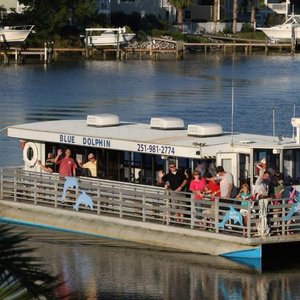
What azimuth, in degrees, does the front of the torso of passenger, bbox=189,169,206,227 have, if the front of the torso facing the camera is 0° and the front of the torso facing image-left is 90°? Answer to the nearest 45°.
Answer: approximately 0°

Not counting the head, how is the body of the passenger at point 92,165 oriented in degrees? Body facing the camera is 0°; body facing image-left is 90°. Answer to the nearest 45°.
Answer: approximately 45°

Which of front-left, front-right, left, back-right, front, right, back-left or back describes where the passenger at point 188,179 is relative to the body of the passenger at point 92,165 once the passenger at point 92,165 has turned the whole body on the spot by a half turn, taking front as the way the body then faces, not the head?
right

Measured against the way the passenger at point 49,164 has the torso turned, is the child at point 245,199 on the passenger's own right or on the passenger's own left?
on the passenger's own left

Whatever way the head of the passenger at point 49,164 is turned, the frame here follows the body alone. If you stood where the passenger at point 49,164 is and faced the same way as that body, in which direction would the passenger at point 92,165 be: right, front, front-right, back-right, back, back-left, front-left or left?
left

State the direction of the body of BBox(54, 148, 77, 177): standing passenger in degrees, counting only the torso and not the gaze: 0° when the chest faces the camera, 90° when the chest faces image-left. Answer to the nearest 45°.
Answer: approximately 0°

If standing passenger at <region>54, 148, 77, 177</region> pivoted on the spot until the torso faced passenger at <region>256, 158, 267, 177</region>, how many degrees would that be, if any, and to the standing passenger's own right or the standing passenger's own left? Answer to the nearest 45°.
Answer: approximately 45° to the standing passenger's own left

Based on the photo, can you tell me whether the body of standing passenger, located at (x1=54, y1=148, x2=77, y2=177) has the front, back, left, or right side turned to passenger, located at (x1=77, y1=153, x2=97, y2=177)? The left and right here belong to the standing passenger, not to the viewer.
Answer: left

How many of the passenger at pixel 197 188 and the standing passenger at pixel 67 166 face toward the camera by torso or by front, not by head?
2
